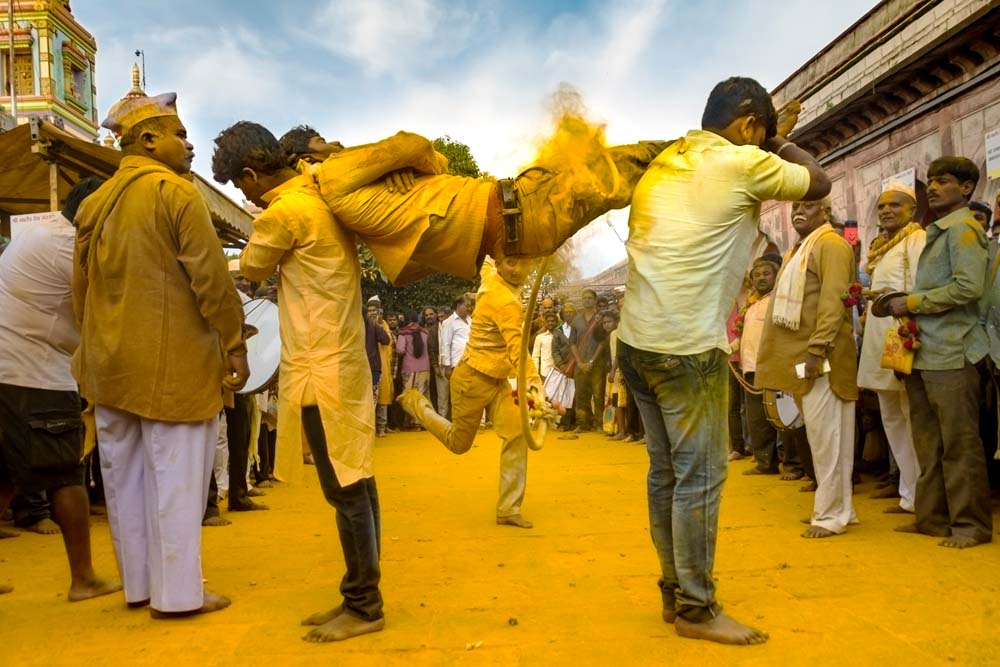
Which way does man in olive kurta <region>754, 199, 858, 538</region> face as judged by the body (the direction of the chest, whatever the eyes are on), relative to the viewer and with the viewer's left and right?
facing to the left of the viewer

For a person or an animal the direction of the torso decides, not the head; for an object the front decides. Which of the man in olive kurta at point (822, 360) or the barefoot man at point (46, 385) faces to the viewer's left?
the man in olive kurta

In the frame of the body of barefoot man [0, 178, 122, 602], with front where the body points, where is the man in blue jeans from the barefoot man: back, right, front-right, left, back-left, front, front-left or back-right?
right

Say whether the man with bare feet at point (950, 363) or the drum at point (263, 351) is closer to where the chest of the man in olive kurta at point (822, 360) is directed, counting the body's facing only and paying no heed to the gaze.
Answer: the drum

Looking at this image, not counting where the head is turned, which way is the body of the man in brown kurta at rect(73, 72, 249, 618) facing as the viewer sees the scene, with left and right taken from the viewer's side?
facing away from the viewer and to the right of the viewer

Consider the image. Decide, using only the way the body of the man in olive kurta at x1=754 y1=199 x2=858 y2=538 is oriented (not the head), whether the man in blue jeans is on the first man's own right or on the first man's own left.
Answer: on the first man's own left

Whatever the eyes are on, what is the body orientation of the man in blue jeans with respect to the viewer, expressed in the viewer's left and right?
facing away from the viewer and to the right of the viewer

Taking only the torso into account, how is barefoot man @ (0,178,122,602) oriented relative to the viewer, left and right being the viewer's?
facing away from the viewer and to the right of the viewer

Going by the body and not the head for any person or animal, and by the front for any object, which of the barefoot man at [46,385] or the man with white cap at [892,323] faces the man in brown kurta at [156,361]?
the man with white cap

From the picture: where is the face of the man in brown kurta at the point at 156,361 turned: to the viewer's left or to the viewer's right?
to the viewer's right

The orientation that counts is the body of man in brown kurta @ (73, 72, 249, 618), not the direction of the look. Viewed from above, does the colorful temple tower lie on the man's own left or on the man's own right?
on the man's own left

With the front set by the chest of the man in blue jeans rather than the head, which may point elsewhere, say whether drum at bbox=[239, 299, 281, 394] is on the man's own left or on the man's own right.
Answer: on the man's own left

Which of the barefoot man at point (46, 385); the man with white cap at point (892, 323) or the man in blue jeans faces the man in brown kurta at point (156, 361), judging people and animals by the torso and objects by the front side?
the man with white cap
